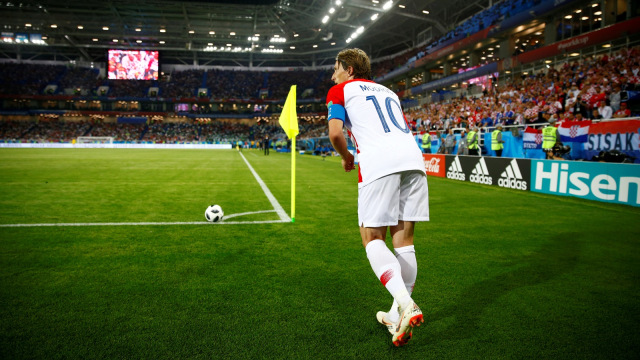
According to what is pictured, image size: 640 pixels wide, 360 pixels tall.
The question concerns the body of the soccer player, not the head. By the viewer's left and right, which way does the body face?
facing away from the viewer and to the left of the viewer

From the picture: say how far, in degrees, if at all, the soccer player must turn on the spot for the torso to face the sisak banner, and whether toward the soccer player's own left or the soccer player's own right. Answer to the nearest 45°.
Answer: approximately 90° to the soccer player's own right

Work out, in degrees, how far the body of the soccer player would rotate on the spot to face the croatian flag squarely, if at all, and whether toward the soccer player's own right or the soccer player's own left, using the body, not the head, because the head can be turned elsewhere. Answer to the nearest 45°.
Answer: approximately 90° to the soccer player's own right

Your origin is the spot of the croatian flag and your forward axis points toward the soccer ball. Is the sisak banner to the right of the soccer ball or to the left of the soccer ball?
left

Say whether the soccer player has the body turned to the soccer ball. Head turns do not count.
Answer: yes

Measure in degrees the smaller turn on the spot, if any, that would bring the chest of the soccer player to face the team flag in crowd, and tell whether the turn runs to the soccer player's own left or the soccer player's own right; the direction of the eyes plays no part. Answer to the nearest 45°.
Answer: approximately 90° to the soccer player's own right

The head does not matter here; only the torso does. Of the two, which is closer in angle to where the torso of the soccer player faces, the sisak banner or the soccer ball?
the soccer ball
